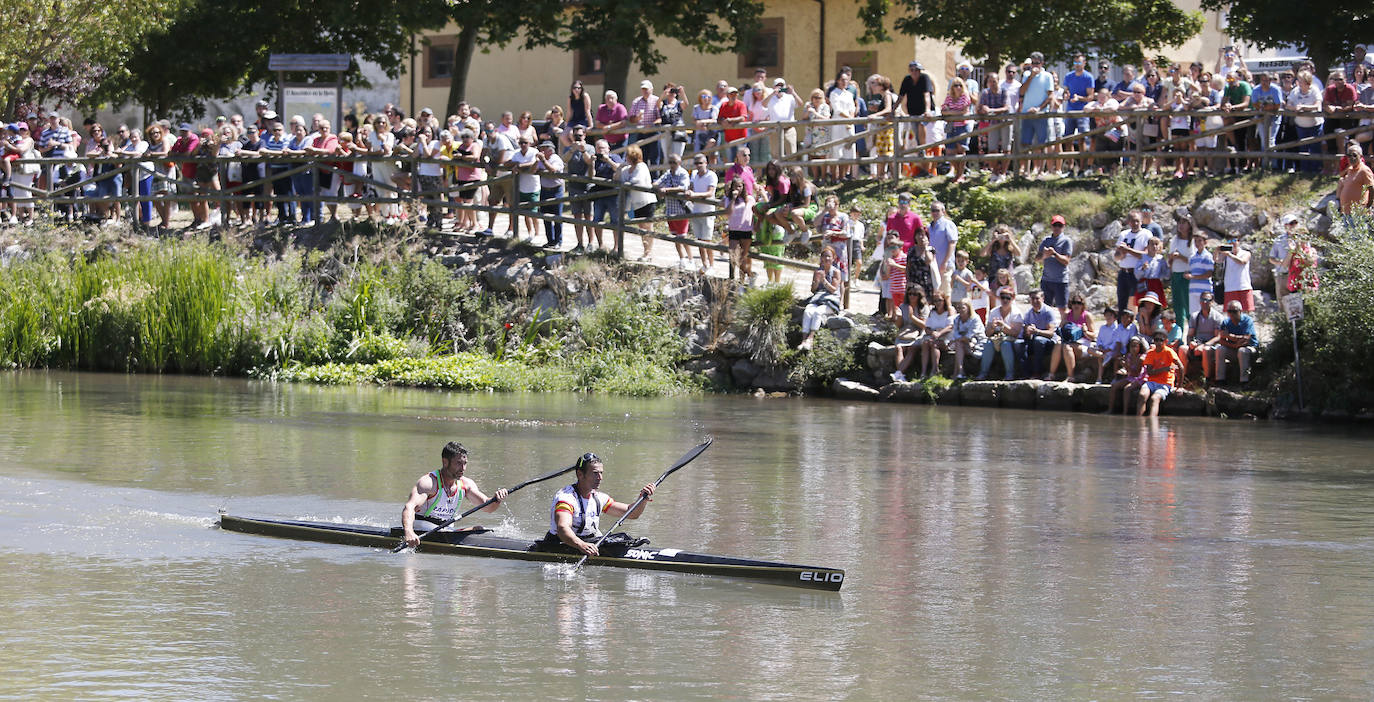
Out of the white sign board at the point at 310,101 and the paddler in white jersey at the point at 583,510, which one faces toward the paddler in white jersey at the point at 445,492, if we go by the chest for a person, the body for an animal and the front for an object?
the white sign board

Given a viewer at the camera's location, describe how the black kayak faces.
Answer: facing to the right of the viewer

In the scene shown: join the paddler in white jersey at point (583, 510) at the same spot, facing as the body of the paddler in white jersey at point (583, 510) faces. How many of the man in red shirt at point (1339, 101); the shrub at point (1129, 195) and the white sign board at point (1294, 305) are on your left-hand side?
3

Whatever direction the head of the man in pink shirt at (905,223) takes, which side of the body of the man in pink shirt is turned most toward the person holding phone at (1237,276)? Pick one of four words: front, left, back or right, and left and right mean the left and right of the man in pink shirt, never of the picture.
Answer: left

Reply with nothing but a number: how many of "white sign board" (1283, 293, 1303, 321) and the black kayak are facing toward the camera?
1

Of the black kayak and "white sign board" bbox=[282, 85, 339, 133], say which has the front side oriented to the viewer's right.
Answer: the black kayak

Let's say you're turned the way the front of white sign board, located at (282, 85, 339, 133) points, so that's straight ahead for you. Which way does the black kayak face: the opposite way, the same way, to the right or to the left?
to the left

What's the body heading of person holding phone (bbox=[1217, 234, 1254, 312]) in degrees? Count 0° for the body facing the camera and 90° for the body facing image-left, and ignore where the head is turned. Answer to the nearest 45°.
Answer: approximately 45°

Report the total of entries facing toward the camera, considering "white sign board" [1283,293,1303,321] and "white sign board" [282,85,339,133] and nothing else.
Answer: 2
